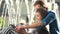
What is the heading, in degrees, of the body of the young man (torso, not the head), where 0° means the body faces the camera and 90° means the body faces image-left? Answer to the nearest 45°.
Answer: approximately 90°
